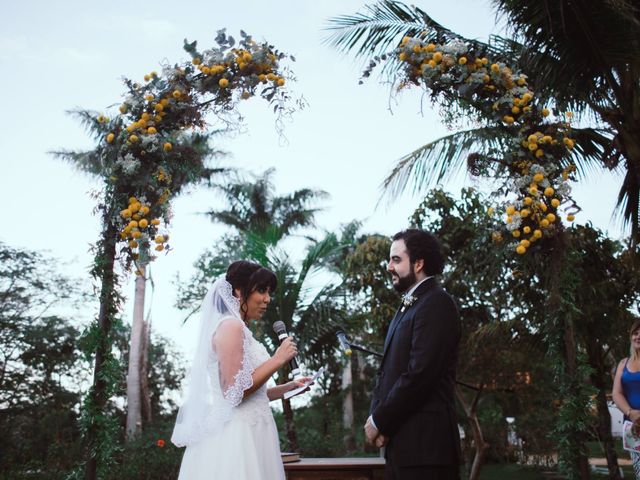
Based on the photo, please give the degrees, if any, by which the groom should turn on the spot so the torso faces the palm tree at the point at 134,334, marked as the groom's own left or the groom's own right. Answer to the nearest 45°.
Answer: approximately 45° to the groom's own right

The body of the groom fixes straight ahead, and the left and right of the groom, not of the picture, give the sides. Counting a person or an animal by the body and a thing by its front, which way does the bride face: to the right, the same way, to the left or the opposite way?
the opposite way

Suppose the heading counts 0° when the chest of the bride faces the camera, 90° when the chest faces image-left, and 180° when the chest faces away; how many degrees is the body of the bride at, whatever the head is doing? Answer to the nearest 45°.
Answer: approximately 270°

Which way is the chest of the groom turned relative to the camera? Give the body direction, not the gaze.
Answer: to the viewer's left

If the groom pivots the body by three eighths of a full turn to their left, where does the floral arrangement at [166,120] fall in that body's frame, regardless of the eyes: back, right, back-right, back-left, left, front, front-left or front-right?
back

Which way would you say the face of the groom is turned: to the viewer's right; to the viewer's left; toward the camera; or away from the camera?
to the viewer's left

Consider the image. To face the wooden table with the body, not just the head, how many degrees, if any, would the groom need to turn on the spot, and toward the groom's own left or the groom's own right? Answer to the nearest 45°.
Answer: approximately 90° to the groom's own right

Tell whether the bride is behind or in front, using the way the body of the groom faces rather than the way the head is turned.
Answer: in front

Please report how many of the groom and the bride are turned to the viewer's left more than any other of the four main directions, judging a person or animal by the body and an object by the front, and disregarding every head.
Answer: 1

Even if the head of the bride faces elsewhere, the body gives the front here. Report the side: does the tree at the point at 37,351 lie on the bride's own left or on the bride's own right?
on the bride's own left
